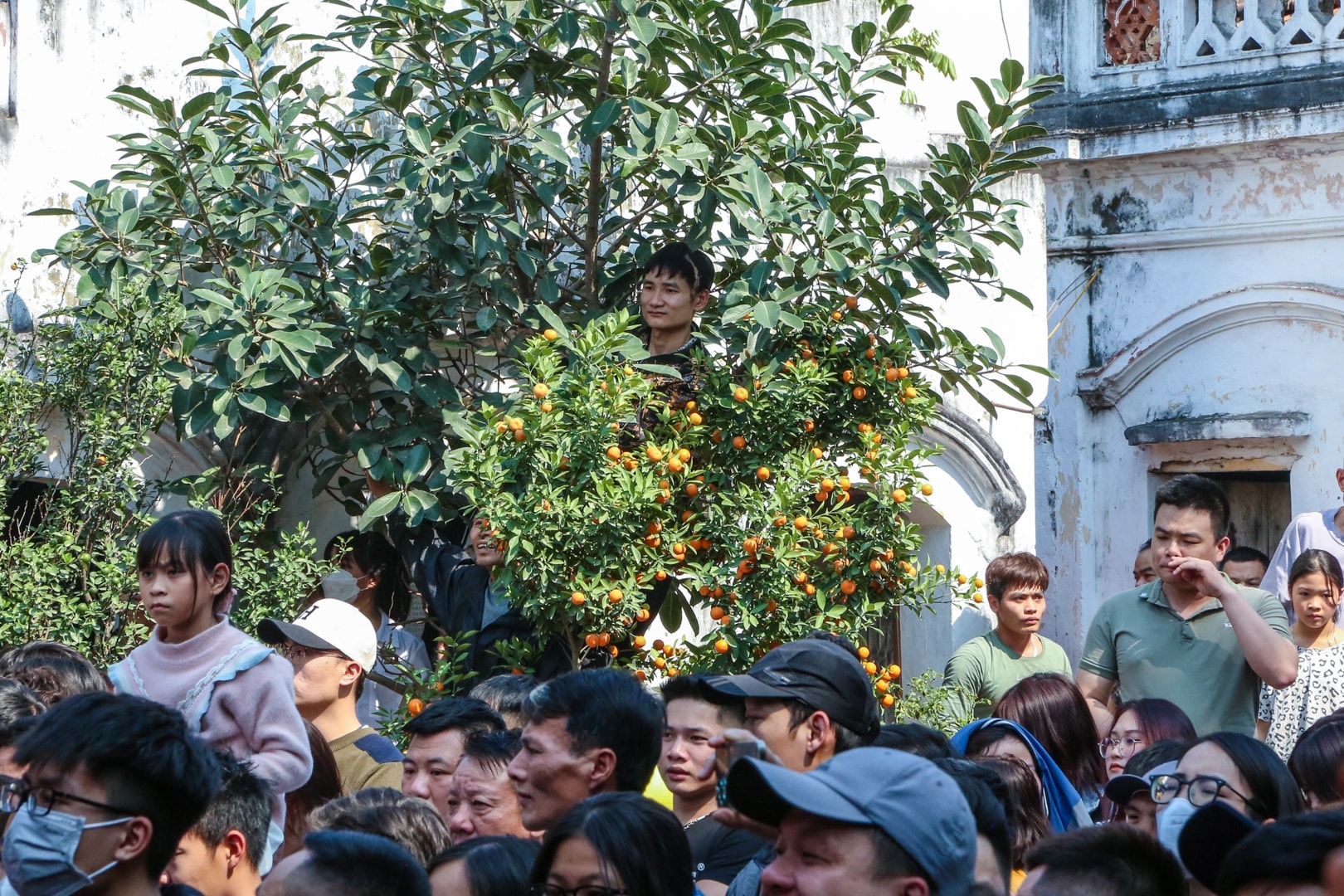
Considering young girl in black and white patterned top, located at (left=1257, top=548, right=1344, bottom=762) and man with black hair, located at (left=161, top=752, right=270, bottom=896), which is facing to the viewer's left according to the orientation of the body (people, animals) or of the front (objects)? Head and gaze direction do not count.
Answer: the man with black hair

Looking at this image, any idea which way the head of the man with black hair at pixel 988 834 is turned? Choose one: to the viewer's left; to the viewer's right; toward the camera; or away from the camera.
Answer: away from the camera

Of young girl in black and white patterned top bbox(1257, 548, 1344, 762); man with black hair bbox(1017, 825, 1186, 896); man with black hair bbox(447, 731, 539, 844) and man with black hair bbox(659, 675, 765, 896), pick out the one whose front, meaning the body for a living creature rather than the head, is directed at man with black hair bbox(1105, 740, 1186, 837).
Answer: the young girl in black and white patterned top

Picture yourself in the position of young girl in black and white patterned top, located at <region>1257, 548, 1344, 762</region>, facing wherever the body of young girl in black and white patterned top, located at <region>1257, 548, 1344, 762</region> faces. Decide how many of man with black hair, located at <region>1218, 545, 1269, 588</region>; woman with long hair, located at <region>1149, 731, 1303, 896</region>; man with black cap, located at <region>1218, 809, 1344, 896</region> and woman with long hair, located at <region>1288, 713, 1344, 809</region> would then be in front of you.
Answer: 3

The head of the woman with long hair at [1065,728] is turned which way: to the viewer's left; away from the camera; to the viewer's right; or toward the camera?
away from the camera
